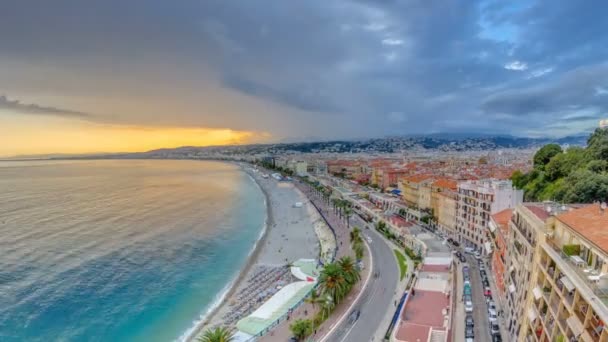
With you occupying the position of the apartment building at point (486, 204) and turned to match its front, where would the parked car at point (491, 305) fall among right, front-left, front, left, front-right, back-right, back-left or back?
front-left

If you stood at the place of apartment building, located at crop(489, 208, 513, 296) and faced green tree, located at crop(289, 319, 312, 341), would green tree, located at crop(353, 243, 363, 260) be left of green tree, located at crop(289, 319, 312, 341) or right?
right

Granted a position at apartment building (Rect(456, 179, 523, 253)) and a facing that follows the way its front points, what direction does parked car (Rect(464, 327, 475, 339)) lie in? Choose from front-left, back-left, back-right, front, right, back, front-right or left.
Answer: front-left

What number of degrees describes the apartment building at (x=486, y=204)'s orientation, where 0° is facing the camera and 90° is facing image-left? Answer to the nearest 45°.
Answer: approximately 45°

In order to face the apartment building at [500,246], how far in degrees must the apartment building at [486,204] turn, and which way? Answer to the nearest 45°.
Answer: approximately 45° to its left

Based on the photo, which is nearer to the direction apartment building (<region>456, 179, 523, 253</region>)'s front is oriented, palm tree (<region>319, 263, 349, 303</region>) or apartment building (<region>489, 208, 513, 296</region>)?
the palm tree

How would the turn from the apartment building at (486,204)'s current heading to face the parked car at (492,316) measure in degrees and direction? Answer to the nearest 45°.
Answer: approximately 45° to its left
